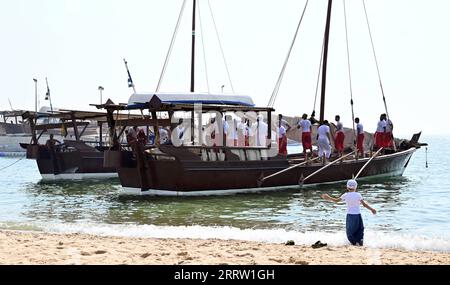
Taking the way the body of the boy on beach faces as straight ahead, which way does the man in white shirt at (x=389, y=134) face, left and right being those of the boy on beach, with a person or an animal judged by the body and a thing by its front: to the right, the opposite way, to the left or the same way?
to the left

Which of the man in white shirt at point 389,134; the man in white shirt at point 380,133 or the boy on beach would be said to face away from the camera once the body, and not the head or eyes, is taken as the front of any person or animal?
the boy on beach

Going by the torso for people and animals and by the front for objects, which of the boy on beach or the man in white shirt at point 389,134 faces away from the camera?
the boy on beach

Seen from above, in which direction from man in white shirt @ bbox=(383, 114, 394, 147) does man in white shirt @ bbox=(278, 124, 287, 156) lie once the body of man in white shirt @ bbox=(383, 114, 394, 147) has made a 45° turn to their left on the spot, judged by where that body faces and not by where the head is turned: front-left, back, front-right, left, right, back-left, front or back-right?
front

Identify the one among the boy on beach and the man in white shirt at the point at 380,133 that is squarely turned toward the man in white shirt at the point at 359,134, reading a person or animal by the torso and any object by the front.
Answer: the boy on beach

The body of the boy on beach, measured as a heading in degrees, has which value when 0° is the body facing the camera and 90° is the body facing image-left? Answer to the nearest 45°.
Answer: approximately 180°

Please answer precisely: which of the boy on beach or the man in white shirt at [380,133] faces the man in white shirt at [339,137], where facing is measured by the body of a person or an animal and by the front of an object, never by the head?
the boy on beach

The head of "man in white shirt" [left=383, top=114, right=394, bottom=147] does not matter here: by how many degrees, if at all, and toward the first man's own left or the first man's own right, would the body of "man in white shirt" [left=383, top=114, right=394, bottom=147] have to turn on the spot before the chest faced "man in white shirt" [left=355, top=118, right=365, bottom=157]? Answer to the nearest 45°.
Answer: approximately 45° to the first man's own left

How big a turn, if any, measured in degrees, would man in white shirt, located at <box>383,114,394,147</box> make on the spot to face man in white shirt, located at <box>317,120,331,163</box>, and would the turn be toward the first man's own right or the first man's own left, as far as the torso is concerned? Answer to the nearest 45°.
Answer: approximately 45° to the first man's own left
